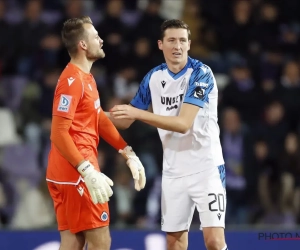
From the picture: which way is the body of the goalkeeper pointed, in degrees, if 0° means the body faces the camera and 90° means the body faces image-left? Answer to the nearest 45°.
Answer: approximately 270°

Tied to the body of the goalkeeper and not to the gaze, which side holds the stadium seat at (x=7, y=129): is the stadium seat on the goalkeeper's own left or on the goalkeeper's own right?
on the goalkeeper's own left

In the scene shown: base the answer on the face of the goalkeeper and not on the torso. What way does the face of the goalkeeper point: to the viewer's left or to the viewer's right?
to the viewer's right
